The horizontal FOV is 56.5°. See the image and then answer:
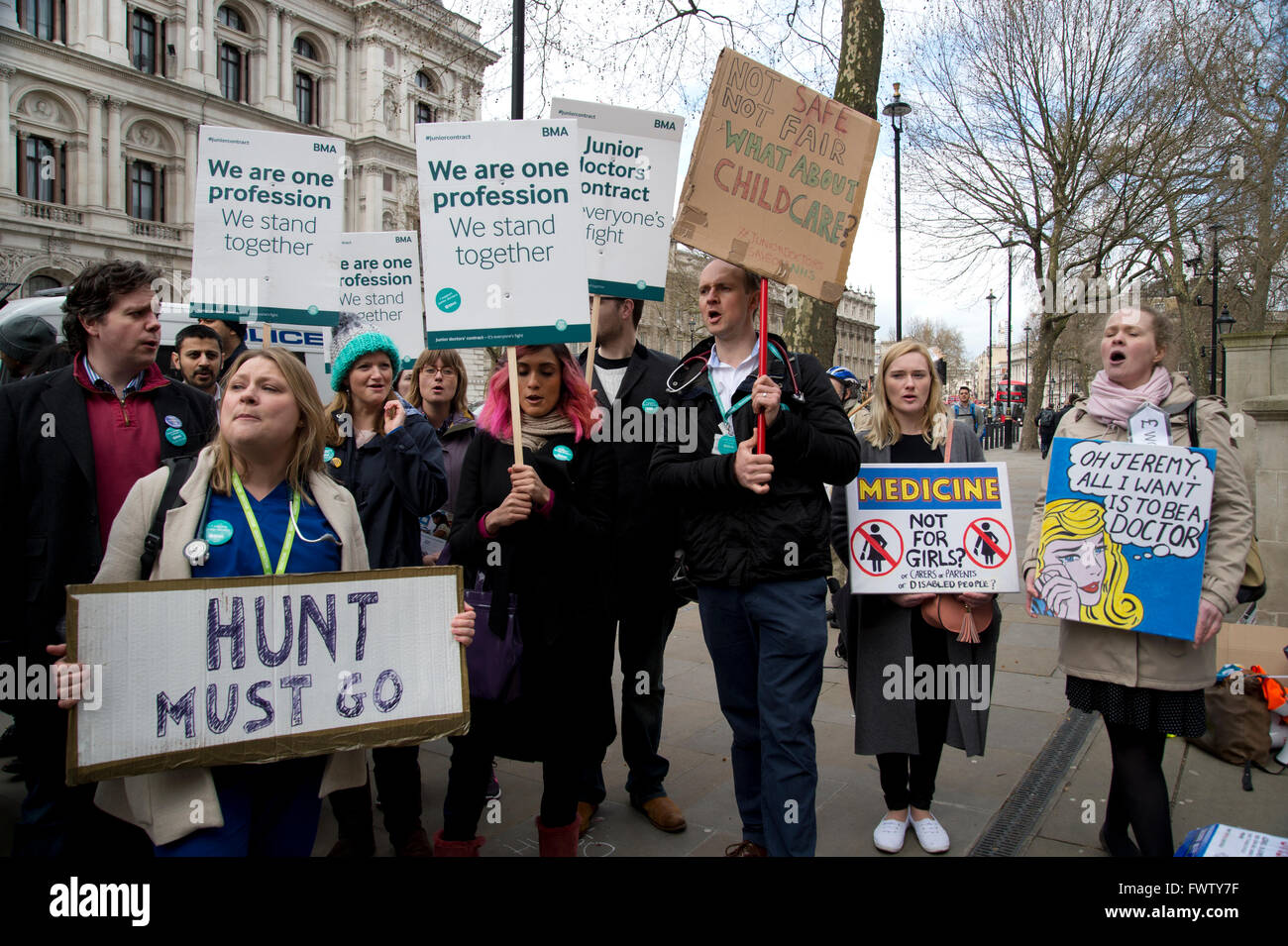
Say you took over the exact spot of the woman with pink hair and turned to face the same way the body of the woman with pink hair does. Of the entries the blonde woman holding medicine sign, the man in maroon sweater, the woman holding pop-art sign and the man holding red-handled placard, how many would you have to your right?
1

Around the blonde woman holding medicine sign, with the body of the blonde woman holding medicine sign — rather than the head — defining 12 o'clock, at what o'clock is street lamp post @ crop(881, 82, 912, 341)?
The street lamp post is roughly at 6 o'clock from the blonde woman holding medicine sign.

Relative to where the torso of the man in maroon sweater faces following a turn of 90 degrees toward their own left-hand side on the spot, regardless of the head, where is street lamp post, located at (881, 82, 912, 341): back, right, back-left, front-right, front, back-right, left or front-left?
front

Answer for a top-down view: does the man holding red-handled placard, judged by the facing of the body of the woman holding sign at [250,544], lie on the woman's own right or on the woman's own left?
on the woman's own left

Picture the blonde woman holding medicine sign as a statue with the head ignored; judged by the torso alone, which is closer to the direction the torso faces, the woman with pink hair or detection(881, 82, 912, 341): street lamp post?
the woman with pink hair

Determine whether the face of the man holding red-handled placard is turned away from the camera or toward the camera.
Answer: toward the camera

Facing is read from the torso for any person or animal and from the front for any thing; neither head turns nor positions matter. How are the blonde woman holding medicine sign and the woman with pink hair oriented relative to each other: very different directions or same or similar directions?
same or similar directions

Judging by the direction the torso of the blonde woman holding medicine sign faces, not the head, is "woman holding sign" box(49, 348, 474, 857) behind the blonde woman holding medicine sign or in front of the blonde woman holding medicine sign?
in front

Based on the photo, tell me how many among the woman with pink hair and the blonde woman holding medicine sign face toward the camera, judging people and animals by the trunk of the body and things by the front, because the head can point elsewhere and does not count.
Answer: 2

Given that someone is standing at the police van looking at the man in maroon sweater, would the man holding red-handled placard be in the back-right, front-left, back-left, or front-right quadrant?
front-left

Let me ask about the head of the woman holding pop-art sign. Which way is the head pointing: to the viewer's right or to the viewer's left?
to the viewer's left

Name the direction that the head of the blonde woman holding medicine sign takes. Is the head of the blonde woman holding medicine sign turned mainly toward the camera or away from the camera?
toward the camera

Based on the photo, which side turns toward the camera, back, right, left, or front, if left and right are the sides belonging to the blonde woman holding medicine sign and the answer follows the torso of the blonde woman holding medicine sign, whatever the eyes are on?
front

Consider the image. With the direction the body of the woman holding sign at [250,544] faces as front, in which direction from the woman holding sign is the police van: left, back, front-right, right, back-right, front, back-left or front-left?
back

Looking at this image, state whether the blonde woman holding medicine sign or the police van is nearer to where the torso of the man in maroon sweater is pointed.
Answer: the blonde woman holding medicine sign

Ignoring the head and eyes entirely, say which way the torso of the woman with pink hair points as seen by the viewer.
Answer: toward the camera
